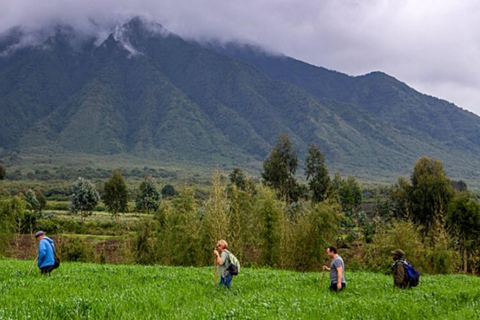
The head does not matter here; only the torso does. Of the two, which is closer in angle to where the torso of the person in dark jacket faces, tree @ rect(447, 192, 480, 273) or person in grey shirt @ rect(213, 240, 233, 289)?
the person in grey shirt

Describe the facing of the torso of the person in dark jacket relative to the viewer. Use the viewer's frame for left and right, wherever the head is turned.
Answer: facing to the left of the viewer

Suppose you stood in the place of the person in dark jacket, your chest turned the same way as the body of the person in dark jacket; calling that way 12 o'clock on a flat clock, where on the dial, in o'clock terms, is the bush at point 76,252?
The bush is roughly at 1 o'clock from the person in dark jacket.

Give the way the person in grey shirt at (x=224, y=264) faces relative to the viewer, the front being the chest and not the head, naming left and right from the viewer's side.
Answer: facing to the left of the viewer

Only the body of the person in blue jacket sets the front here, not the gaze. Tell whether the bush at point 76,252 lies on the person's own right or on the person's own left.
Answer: on the person's own right

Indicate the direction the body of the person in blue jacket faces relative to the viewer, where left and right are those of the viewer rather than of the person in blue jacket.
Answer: facing to the left of the viewer

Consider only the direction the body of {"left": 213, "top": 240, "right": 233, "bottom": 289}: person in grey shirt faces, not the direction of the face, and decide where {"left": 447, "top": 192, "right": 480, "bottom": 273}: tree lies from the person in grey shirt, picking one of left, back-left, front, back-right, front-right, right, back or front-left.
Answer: back-right

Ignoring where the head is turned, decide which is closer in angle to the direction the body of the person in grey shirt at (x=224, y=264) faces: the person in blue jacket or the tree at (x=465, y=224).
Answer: the person in blue jacket

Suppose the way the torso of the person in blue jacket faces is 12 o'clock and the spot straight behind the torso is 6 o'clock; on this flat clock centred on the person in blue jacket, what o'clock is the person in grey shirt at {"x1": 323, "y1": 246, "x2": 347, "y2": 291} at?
The person in grey shirt is roughly at 7 o'clock from the person in blue jacket.

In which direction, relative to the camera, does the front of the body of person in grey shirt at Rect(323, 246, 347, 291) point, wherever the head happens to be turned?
to the viewer's left
